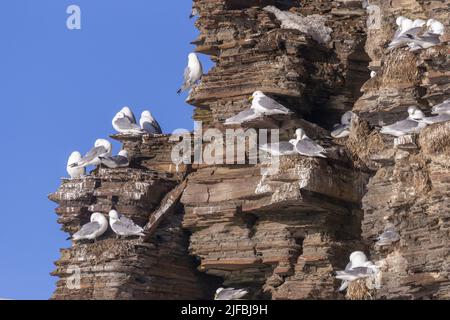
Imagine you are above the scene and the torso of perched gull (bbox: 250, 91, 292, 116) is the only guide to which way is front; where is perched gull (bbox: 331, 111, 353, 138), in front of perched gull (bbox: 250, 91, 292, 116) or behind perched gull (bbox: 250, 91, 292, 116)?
behind

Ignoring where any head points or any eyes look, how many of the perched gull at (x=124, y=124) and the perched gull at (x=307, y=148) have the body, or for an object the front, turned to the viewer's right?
0
